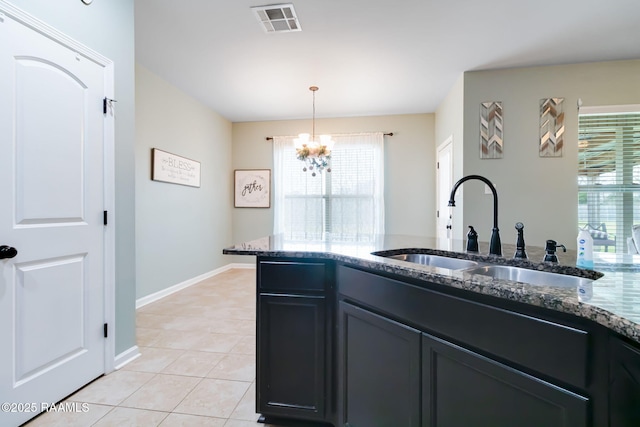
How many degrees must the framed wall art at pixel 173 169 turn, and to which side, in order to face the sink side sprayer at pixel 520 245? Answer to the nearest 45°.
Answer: approximately 45° to its right

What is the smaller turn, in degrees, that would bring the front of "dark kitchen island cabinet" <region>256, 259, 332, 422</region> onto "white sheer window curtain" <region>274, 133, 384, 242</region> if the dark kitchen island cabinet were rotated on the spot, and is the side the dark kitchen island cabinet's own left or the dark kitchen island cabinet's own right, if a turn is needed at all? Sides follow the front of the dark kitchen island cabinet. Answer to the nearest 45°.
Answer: approximately 180°

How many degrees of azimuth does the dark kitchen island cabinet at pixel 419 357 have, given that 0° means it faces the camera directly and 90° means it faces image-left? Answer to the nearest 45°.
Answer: approximately 45°

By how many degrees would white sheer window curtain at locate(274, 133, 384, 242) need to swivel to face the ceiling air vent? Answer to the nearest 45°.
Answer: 0° — it already faces it

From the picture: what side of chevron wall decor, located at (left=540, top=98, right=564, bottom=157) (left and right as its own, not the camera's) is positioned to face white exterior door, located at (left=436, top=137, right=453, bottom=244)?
right
